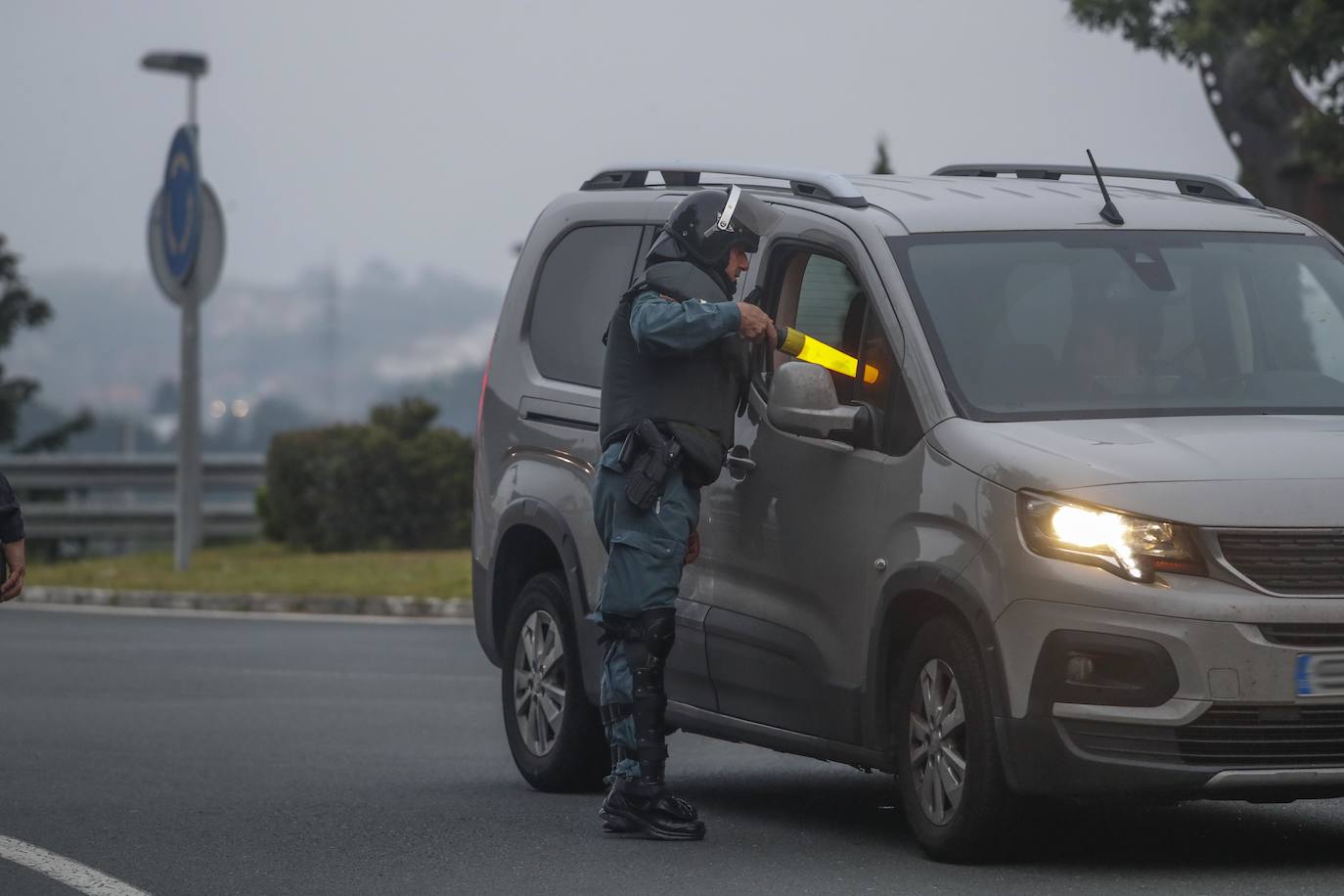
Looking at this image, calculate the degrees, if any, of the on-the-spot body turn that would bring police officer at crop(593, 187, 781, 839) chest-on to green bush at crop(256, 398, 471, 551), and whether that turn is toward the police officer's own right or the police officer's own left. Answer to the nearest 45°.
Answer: approximately 90° to the police officer's own left

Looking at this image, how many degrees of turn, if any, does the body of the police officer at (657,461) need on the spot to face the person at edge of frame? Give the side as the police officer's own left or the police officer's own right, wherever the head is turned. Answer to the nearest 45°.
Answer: approximately 180°

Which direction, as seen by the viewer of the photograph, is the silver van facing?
facing the viewer and to the right of the viewer

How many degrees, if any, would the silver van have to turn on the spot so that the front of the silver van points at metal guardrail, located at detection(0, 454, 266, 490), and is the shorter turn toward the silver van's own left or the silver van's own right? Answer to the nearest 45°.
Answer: approximately 180°

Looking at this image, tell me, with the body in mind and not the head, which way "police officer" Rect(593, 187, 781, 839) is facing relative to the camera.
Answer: to the viewer's right

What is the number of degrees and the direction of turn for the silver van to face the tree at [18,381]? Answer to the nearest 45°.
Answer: approximately 180°

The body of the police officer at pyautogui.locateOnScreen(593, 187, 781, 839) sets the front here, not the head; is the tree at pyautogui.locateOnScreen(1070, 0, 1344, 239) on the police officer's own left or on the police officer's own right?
on the police officer's own left
